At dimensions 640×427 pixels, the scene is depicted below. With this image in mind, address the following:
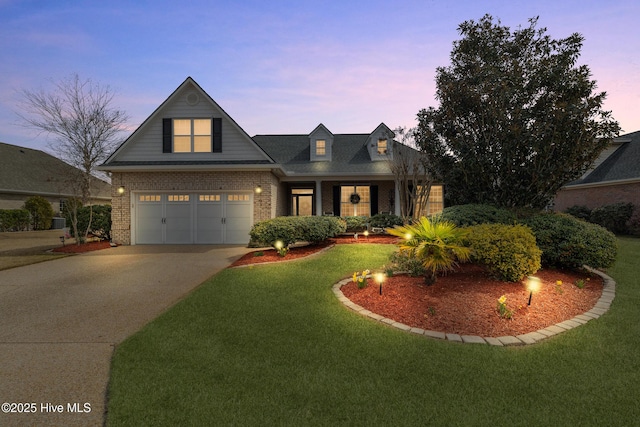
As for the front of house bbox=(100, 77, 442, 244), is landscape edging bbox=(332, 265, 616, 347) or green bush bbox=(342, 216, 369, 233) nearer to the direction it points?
the landscape edging

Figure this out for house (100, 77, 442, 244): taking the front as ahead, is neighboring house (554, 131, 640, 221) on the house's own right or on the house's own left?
on the house's own left

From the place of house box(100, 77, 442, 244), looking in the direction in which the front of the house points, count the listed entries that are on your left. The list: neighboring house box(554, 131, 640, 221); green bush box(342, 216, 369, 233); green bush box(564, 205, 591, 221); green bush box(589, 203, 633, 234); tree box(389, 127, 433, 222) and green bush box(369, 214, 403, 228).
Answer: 6

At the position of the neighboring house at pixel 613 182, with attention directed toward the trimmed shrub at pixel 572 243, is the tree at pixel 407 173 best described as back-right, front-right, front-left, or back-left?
front-right

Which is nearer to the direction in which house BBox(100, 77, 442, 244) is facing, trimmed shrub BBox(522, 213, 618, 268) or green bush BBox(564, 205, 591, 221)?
the trimmed shrub

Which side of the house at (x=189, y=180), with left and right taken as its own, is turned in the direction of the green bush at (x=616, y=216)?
left

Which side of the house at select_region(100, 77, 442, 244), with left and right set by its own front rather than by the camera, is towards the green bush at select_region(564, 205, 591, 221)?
left

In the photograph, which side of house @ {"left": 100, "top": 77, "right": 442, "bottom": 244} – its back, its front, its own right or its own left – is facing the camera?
front

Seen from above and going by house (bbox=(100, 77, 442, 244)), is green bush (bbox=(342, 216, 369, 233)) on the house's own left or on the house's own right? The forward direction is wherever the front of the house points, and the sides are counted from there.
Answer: on the house's own left

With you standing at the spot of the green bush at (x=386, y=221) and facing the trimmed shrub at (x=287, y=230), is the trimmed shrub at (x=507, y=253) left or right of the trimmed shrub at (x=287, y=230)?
left

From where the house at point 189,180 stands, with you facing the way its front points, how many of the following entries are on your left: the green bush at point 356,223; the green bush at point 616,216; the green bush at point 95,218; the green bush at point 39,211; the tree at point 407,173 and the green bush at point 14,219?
3

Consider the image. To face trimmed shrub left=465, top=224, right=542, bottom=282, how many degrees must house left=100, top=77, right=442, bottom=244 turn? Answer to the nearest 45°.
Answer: approximately 45° to its left

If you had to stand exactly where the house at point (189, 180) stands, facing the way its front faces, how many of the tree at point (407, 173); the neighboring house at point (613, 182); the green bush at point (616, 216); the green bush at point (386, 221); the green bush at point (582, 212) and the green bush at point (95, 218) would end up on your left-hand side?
5

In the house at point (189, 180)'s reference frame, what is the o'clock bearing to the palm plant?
The palm plant is roughly at 11 o'clock from the house.

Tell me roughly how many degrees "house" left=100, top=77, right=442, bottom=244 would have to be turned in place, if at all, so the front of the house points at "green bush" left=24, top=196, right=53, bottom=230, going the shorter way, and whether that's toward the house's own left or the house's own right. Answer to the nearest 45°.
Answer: approximately 135° to the house's own right

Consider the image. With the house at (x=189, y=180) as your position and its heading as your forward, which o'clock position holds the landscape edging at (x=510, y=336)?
The landscape edging is roughly at 11 o'clock from the house.

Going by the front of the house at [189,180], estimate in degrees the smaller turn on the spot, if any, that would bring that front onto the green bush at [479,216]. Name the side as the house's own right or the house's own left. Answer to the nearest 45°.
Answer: approximately 45° to the house's own left

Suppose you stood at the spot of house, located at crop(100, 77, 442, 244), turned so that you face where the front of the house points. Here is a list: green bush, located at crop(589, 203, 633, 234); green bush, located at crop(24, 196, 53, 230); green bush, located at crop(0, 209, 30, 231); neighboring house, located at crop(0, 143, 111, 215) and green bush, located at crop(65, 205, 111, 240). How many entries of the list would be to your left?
1

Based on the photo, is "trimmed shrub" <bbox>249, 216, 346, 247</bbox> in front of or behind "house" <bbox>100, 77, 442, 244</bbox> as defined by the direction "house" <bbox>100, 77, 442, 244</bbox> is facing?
in front
